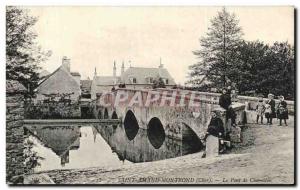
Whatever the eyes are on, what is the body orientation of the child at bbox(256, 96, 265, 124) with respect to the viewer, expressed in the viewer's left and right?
facing the viewer

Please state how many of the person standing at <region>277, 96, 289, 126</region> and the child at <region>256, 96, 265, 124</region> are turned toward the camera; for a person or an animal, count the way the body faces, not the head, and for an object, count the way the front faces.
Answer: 2

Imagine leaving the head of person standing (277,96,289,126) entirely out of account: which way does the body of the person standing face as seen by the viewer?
toward the camera
